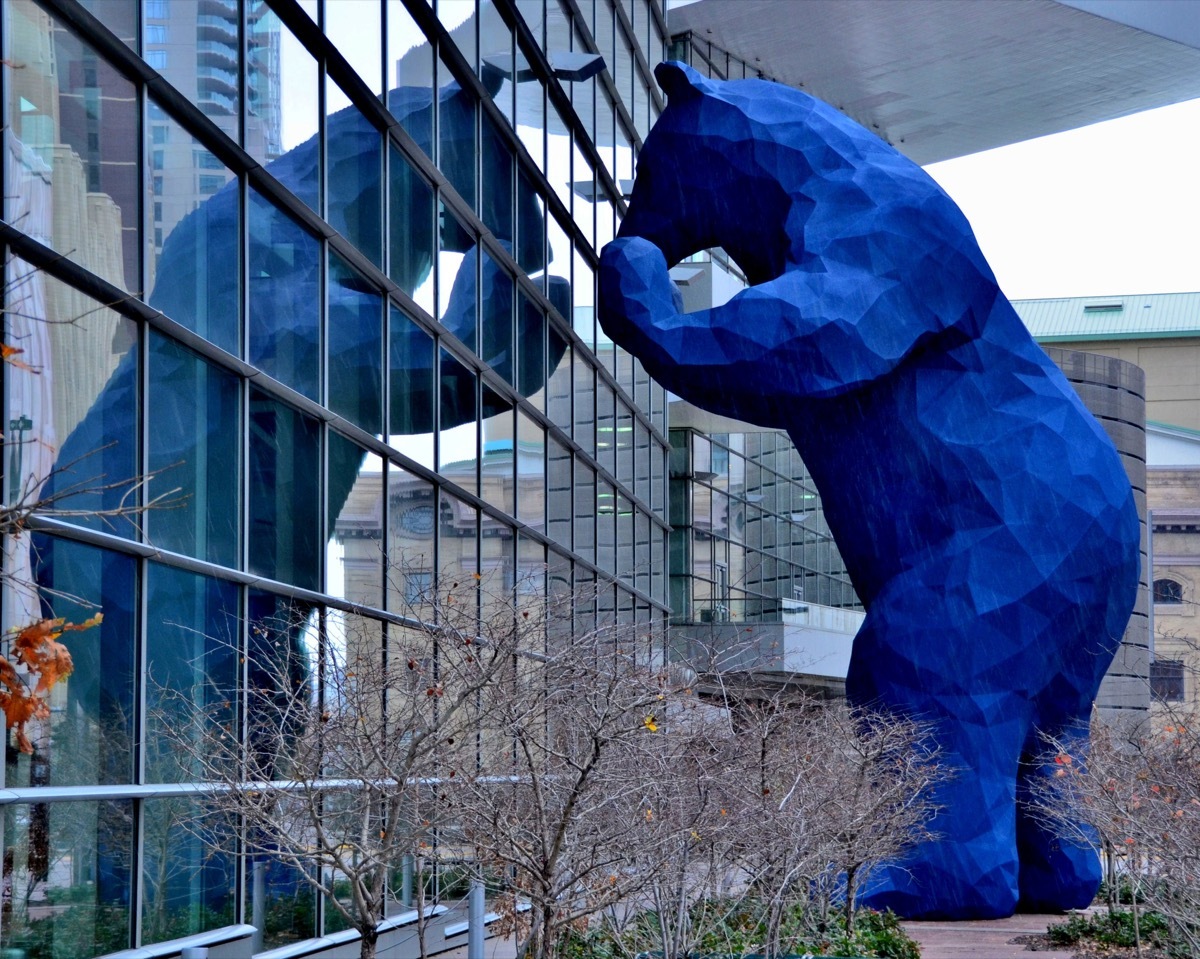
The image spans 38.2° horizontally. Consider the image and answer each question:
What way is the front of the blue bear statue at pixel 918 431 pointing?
to the viewer's left

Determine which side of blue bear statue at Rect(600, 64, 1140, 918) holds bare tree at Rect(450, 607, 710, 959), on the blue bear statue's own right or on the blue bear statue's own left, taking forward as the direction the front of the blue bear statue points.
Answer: on the blue bear statue's own left

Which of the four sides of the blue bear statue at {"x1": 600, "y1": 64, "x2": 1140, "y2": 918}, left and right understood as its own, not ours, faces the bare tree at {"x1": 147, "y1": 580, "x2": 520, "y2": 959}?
left
